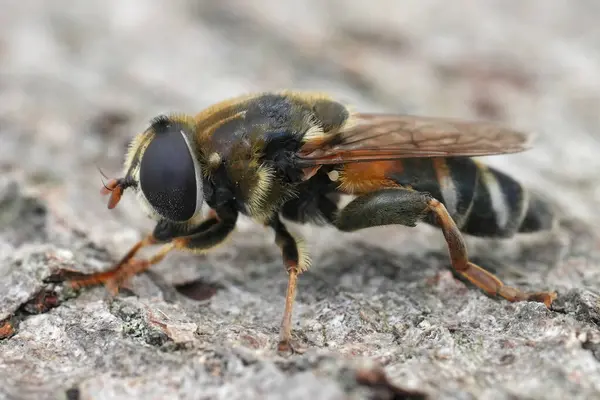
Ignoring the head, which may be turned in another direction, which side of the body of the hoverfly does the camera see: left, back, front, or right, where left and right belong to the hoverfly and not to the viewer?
left
